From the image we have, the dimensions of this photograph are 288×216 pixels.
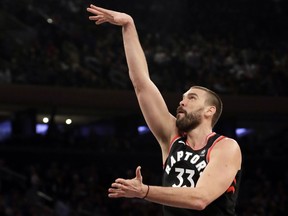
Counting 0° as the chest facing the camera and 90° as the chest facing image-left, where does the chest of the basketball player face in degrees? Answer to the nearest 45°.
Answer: approximately 45°
